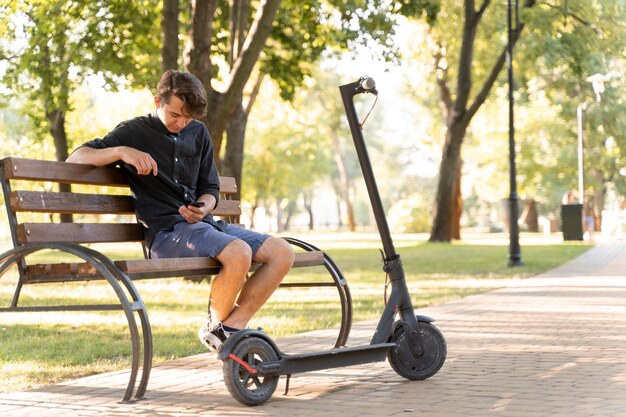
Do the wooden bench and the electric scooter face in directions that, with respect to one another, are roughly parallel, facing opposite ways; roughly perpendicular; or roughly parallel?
roughly perpendicular

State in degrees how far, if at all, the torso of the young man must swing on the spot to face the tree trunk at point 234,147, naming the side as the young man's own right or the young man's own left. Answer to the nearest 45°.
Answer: approximately 135° to the young man's own left

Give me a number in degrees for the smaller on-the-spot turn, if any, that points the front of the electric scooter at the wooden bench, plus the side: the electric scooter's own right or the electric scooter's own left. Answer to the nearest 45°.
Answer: approximately 135° to the electric scooter's own left

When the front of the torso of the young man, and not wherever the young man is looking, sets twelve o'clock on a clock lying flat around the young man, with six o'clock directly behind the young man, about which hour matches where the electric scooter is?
The electric scooter is roughly at 11 o'clock from the young man.

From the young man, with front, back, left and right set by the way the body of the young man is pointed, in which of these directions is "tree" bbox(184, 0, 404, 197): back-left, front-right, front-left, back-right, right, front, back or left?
back-left

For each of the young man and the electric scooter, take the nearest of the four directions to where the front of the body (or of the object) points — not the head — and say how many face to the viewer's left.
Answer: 0

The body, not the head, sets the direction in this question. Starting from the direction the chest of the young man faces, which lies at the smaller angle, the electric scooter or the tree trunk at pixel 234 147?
the electric scooter

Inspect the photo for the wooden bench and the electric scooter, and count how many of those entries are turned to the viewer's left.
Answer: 0

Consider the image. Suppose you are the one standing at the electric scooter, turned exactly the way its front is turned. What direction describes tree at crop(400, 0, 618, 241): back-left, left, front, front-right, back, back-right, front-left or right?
front-left

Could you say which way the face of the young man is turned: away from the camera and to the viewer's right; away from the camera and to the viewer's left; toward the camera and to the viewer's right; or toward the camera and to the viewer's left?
toward the camera and to the viewer's right

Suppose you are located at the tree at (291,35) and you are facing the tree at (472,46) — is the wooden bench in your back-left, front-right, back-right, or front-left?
back-right

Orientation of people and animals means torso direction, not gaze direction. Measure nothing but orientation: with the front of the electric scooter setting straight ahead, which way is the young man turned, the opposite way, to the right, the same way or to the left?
to the right

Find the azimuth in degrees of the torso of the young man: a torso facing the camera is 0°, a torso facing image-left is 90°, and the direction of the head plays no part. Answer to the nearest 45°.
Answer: approximately 315°

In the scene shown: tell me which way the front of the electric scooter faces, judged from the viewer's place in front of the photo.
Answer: facing away from the viewer and to the right of the viewer

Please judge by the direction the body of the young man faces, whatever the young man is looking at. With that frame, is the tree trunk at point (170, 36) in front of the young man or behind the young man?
behind

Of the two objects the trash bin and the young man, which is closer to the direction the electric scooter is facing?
the trash bin

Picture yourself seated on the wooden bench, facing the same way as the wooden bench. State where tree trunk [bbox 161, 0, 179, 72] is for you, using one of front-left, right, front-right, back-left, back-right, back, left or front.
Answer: back-left
